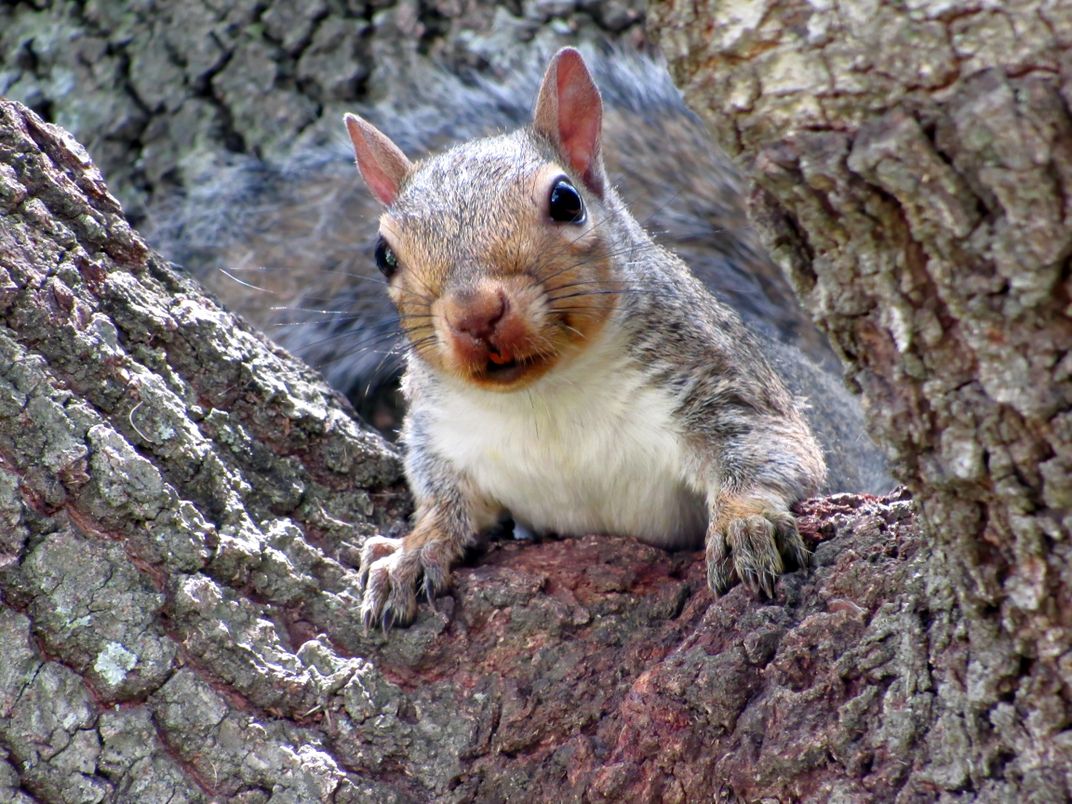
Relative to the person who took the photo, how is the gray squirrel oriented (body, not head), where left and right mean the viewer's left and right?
facing the viewer
